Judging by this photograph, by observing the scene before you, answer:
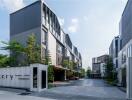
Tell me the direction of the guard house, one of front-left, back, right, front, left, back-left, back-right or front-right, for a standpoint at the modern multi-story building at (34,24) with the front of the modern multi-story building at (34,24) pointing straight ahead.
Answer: front-right

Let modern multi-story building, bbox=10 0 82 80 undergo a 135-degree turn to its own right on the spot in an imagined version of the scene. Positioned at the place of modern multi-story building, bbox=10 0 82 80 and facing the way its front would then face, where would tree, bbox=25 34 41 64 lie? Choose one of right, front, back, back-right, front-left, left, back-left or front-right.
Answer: left
